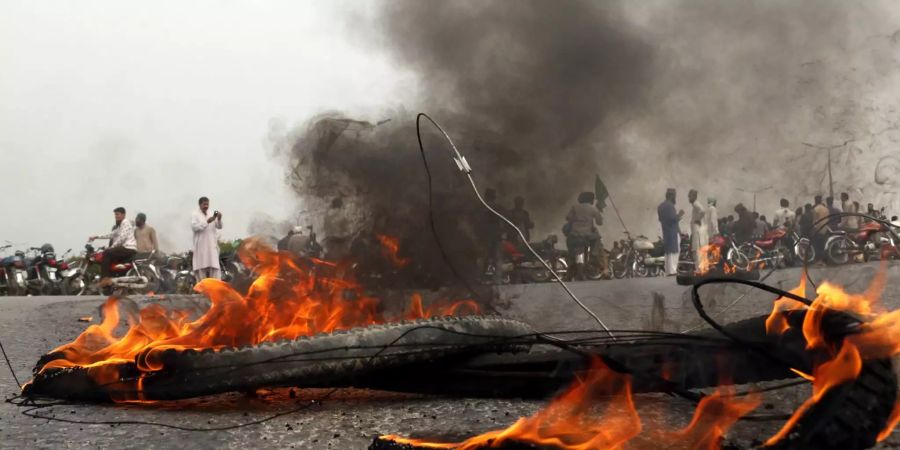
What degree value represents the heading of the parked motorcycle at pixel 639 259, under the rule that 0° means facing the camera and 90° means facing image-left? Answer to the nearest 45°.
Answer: approximately 45°

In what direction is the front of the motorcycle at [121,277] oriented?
to the viewer's left

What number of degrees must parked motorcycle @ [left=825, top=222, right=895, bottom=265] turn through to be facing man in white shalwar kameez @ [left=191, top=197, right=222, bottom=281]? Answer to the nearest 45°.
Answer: approximately 135° to its right

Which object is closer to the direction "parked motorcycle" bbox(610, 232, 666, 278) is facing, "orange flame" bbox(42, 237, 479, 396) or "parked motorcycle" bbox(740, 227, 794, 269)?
the orange flame

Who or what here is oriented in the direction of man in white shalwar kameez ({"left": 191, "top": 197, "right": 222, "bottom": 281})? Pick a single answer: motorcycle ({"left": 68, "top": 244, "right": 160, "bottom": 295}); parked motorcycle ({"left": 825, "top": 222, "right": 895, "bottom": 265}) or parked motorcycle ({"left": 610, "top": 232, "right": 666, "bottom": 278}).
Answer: parked motorcycle ({"left": 610, "top": 232, "right": 666, "bottom": 278})

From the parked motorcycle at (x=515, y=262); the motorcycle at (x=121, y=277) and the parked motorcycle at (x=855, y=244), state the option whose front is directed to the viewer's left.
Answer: the motorcycle at (x=121, y=277)

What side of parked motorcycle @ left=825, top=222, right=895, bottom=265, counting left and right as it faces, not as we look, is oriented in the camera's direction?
right

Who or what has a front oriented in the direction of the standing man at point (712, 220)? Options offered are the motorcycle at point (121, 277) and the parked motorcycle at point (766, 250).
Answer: the parked motorcycle at point (766, 250)
